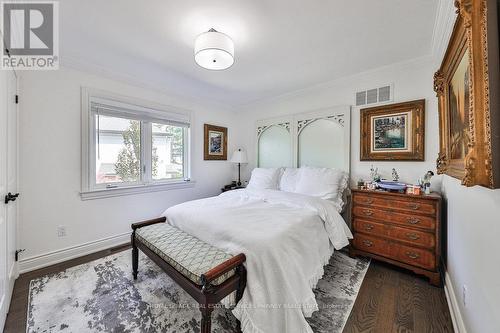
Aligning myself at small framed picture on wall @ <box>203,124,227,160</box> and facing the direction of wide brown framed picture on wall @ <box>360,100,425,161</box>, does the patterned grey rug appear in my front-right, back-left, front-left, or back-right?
front-right

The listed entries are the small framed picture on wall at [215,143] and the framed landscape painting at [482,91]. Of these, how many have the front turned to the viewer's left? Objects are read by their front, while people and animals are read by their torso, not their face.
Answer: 1

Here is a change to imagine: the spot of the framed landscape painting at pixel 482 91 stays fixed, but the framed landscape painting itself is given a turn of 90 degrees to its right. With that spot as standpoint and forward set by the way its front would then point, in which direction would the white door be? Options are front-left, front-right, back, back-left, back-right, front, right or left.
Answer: back-left

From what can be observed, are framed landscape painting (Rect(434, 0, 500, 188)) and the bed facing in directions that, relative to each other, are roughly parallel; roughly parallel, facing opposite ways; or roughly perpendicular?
roughly perpendicular

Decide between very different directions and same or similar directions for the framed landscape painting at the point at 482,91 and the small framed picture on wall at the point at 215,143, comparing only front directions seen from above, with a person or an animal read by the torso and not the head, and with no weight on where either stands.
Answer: very different directions

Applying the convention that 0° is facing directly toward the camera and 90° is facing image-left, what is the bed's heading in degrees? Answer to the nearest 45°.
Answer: approximately 45°

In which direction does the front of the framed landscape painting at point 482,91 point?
to the viewer's left

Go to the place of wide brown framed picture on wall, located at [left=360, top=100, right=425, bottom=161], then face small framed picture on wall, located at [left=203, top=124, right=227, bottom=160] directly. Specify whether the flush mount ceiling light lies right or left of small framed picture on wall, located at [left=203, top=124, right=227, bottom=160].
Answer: left

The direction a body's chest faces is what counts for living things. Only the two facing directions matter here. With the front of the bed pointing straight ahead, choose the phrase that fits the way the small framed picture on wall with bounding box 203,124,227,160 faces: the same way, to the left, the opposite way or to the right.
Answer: to the left

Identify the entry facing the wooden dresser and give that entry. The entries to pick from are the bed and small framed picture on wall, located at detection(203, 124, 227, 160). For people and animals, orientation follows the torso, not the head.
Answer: the small framed picture on wall

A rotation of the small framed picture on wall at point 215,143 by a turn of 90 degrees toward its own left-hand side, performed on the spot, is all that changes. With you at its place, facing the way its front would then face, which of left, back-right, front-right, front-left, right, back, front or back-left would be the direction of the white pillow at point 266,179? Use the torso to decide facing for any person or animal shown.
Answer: right

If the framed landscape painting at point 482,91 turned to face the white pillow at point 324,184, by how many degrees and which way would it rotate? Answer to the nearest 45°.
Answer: approximately 45° to its right

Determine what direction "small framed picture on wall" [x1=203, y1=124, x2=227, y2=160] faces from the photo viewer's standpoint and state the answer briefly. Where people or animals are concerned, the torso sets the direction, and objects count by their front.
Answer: facing the viewer and to the right of the viewer

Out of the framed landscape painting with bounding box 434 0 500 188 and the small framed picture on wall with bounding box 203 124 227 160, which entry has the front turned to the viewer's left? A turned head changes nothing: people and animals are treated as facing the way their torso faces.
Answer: the framed landscape painting
